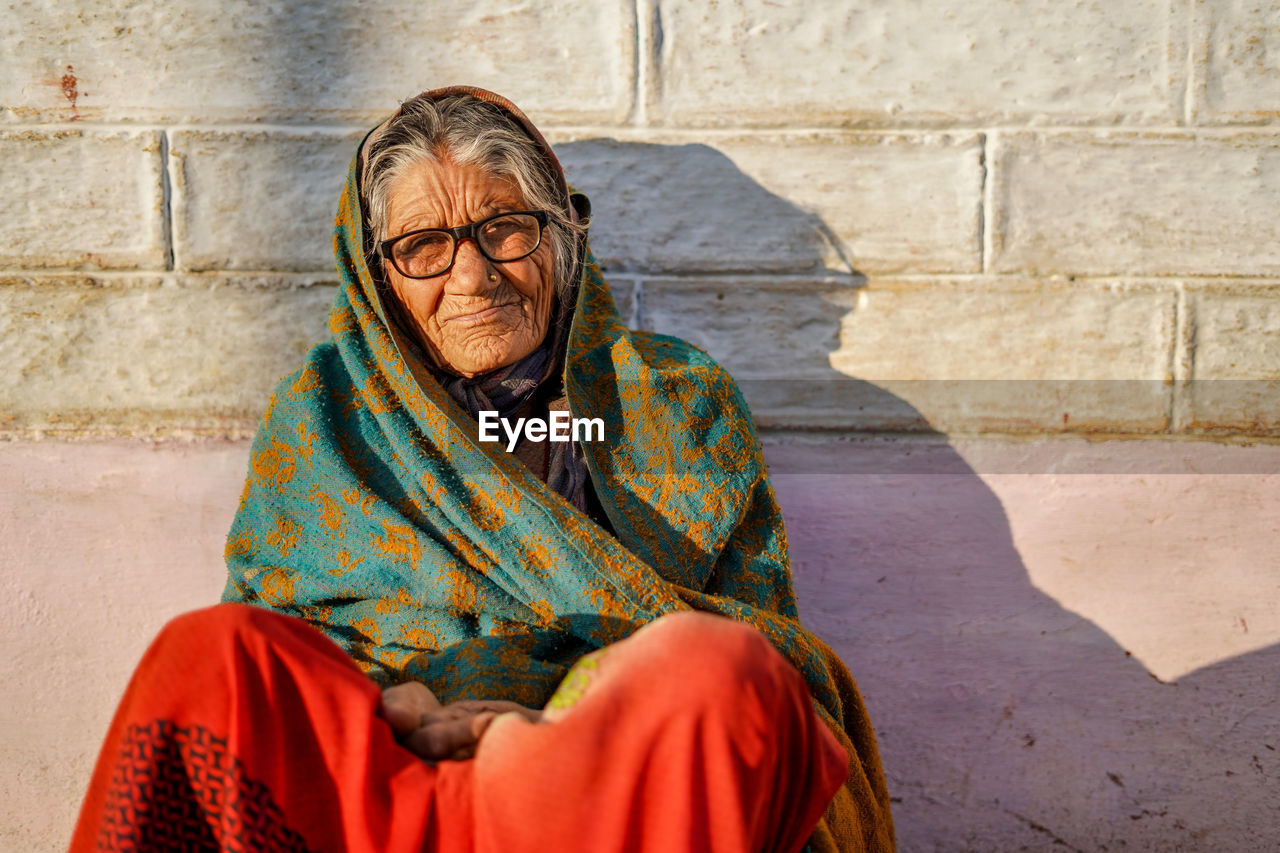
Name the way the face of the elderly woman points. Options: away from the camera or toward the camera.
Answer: toward the camera

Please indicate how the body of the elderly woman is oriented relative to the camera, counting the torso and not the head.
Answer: toward the camera
